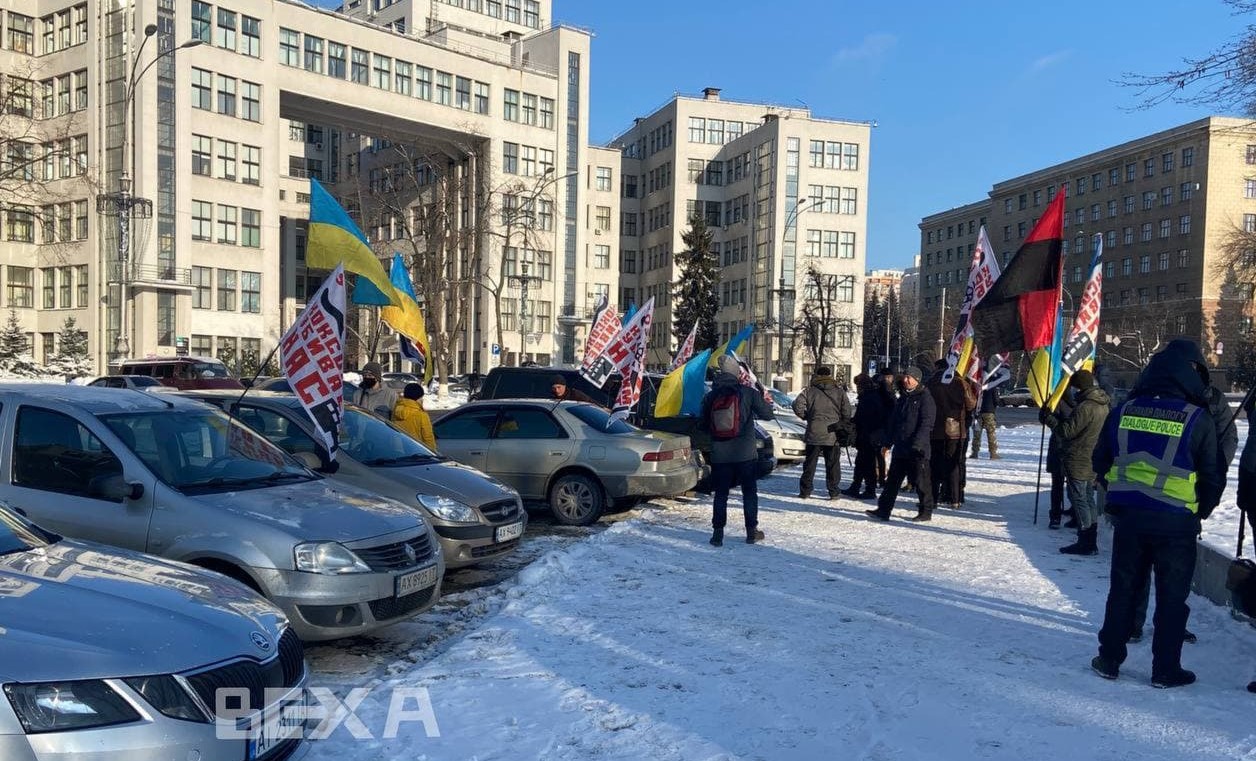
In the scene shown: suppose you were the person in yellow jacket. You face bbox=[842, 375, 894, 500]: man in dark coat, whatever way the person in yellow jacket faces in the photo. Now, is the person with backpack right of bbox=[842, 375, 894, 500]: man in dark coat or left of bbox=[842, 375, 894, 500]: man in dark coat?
right

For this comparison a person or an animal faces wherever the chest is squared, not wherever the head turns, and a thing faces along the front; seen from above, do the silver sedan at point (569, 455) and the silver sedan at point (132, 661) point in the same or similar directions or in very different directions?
very different directions

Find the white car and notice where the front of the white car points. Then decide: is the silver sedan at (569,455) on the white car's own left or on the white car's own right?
on the white car's own right

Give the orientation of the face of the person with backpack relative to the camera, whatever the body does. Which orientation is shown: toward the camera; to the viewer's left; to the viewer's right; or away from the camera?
away from the camera

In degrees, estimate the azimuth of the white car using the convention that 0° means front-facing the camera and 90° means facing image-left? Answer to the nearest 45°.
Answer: approximately 315°

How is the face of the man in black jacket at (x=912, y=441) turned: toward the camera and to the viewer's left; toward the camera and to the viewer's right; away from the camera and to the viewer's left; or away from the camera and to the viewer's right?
toward the camera and to the viewer's left

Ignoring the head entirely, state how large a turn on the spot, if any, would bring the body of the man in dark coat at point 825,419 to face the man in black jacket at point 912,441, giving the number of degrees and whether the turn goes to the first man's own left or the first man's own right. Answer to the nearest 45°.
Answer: approximately 135° to the first man's own right

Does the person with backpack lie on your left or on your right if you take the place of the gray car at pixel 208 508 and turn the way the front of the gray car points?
on your left

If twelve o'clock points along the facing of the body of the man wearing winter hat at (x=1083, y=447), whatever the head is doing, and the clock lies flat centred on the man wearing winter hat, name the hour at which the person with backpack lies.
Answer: The person with backpack is roughly at 11 o'clock from the man wearing winter hat.

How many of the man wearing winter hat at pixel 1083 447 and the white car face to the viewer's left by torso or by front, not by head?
1

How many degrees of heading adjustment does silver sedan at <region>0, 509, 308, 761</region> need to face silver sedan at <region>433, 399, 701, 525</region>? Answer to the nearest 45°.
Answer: approximately 90° to its left

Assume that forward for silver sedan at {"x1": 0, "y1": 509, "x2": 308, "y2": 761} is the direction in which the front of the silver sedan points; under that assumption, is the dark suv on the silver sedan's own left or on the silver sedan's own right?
on the silver sedan's own left

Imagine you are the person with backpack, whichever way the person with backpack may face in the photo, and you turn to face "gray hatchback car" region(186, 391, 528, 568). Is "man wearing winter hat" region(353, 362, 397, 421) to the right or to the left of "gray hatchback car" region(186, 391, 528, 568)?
right
